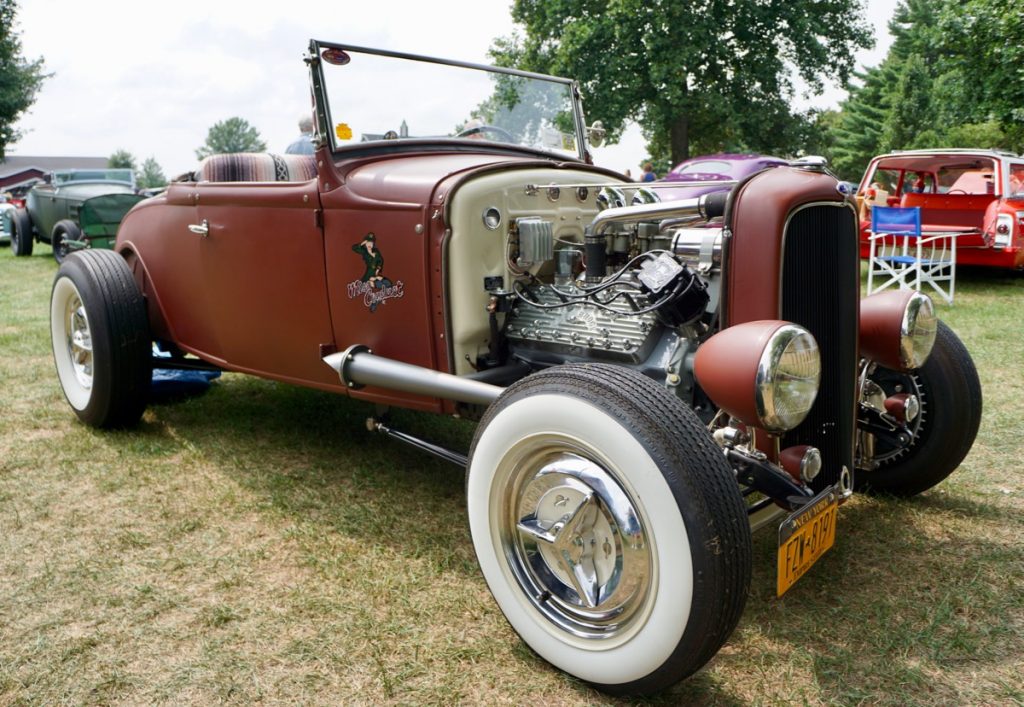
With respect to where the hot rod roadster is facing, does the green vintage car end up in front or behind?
behind

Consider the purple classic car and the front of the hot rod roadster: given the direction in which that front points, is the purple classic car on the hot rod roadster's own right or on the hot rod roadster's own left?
on the hot rod roadster's own left

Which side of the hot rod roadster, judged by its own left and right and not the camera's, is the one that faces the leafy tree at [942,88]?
left

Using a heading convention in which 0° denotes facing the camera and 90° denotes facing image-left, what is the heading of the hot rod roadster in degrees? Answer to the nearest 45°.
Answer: approximately 315°
